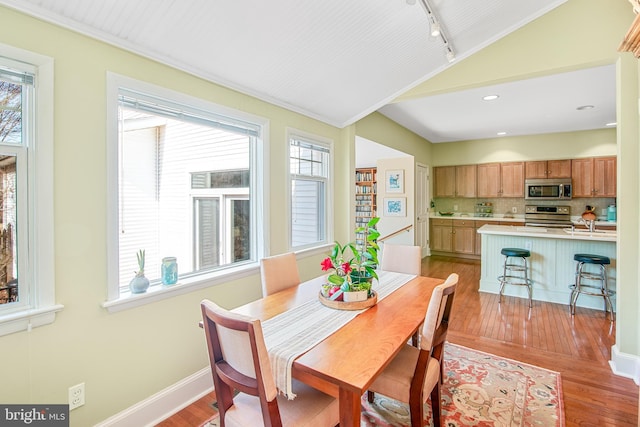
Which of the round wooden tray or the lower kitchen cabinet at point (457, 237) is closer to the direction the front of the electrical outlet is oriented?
the round wooden tray

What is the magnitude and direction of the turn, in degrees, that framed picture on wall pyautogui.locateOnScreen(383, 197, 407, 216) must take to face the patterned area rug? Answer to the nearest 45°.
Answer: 0° — it already faces it

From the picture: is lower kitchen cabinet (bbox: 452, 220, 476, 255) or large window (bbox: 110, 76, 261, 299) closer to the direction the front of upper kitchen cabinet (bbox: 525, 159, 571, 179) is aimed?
the large window

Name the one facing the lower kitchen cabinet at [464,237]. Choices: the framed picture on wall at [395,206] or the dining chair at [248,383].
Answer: the dining chair

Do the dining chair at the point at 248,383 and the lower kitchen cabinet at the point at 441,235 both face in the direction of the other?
yes

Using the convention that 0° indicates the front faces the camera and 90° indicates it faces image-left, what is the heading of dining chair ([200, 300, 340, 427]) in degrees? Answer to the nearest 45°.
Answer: approximately 225°

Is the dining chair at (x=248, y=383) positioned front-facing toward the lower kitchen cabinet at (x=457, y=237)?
yes
